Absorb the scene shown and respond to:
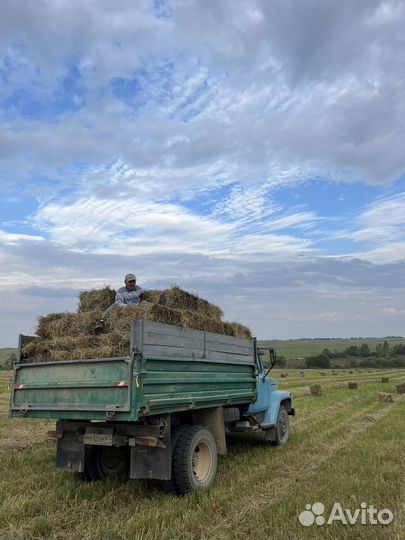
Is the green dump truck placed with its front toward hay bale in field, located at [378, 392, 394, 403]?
yes

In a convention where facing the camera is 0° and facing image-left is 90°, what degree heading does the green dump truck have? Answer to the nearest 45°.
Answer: approximately 225°
